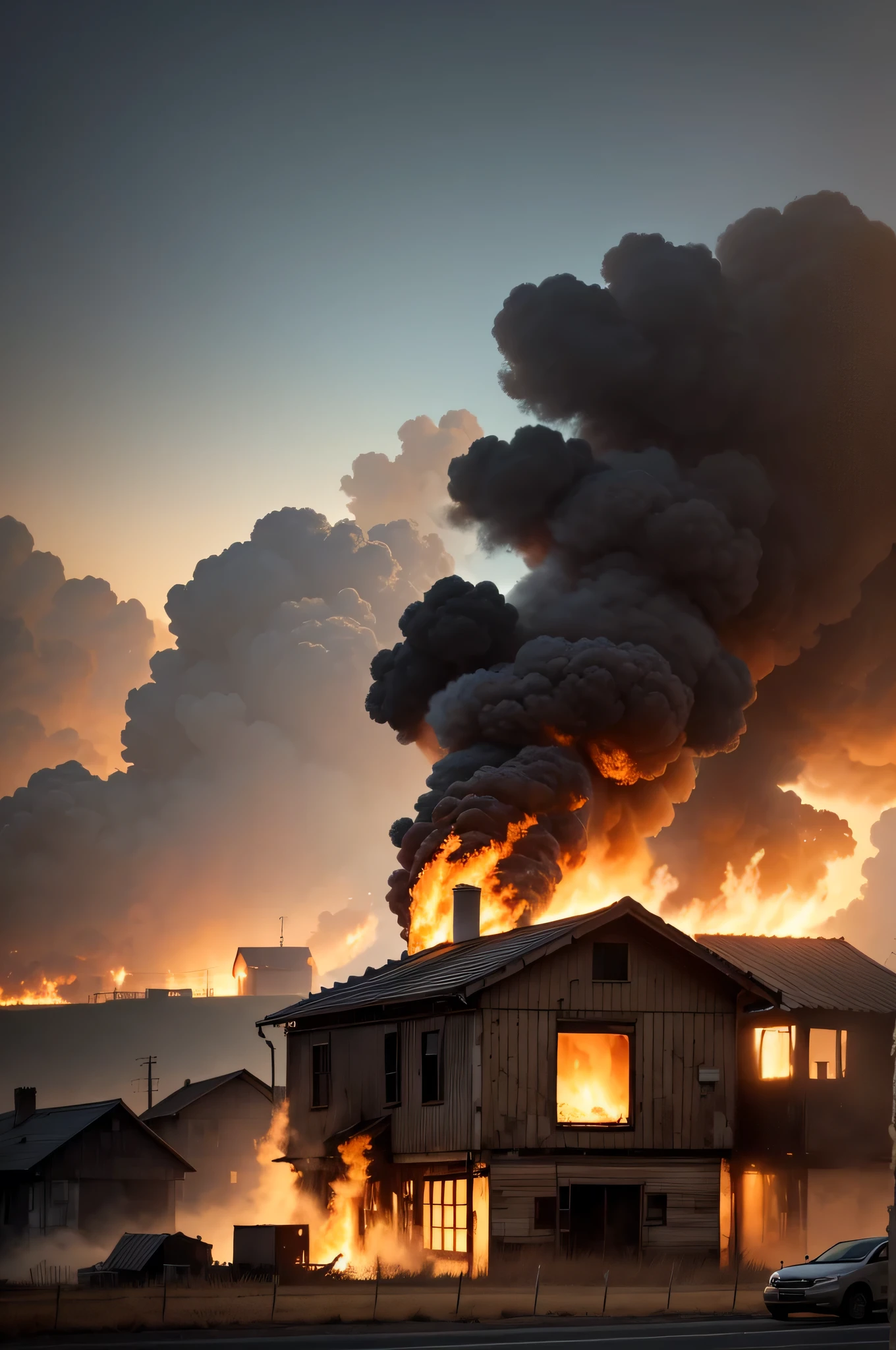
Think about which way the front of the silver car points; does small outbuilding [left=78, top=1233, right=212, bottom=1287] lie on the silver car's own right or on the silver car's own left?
on the silver car's own right

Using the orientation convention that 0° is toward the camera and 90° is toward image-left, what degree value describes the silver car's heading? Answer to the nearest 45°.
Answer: approximately 45°

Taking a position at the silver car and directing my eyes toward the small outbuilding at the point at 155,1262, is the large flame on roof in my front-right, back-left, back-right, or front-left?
front-right

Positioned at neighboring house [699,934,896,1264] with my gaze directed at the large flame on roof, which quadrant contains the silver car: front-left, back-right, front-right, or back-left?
back-left

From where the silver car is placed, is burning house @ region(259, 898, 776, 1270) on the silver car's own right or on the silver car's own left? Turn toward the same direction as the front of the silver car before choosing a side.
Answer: on the silver car's own right

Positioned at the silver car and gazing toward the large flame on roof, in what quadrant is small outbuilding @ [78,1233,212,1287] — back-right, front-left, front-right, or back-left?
front-left

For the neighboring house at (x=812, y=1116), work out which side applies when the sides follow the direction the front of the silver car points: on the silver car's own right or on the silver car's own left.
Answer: on the silver car's own right
